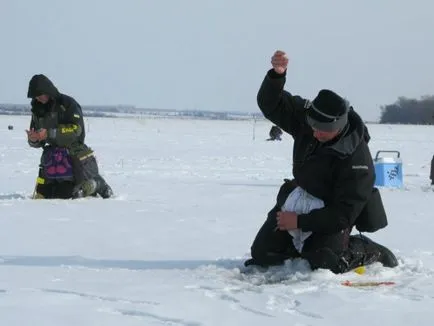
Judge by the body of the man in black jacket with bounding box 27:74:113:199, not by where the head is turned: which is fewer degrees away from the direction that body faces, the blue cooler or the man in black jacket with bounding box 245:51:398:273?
the man in black jacket

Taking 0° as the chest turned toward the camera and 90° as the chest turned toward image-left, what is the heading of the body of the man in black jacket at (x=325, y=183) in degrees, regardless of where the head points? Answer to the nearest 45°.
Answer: approximately 45°

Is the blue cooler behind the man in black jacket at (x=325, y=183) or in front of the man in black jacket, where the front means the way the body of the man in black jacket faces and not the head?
behind

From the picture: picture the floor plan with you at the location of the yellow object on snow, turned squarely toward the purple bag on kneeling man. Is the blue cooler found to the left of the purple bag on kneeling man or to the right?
right

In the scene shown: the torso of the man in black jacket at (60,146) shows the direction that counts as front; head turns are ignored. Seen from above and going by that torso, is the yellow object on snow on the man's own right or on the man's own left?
on the man's own left
